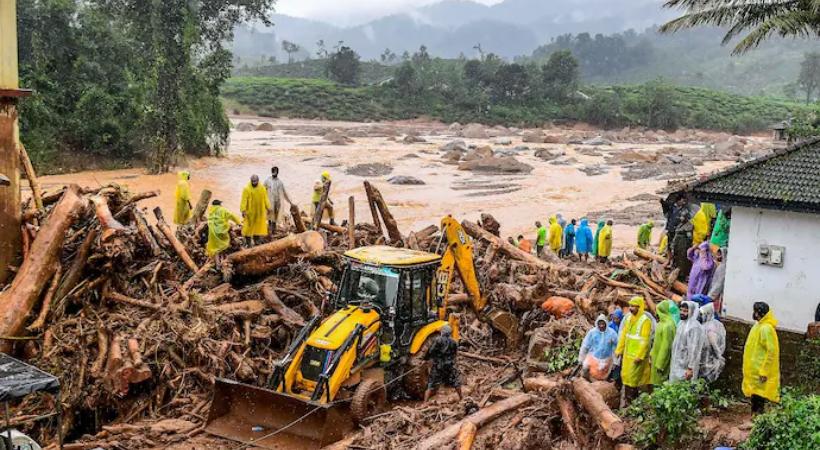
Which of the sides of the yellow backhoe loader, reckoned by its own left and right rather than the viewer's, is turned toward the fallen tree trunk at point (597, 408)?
left

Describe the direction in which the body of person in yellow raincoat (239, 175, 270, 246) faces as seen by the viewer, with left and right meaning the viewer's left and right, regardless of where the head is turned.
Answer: facing the viewer

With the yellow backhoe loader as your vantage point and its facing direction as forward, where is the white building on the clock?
The white building is roughly at 7 o'clock from the yellow backhoe loader.

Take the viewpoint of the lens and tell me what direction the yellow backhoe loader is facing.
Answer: facing the viewer and to the left of the viewer

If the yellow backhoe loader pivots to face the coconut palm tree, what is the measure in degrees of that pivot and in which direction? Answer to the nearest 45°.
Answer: approximately 180°

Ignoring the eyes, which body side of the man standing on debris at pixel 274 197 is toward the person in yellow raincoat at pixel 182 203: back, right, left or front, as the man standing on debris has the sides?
right

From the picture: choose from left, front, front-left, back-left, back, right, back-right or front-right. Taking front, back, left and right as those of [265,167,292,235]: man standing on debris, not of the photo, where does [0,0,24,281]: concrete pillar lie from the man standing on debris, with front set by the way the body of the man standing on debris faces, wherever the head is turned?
front-right

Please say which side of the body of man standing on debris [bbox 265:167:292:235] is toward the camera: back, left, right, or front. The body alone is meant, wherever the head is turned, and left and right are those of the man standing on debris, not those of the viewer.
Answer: front

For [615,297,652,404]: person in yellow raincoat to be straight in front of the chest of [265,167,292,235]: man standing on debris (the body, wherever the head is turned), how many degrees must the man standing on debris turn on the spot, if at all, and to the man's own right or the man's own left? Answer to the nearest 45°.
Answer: approximately 45° to the man's own left

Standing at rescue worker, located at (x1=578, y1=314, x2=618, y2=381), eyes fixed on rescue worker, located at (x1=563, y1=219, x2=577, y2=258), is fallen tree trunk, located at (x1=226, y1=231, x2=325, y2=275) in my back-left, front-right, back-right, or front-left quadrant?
front-left

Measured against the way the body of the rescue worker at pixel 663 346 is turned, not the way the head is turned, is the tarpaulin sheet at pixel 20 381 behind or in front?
in front

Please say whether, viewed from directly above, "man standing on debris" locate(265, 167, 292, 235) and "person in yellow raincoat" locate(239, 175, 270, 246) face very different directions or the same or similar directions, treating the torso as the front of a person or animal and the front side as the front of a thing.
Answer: same or similar directions

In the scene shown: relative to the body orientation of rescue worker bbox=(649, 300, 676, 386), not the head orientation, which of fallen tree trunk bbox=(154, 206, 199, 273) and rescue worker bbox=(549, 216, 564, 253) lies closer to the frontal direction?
the fallen tree trunk

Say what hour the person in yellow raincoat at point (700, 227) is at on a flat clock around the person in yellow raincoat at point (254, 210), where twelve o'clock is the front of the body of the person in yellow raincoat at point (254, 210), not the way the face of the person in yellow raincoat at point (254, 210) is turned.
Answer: the person in yellow raincoat at point (700, 227) is roughly at 9 o'clock from the person in yellow raincoat at point (254, 210).

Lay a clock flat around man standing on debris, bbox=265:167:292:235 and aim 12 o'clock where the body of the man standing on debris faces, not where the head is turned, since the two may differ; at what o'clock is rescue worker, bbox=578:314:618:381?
The rescue worker is roughly at 11 o'clock from the man standing on debris.
